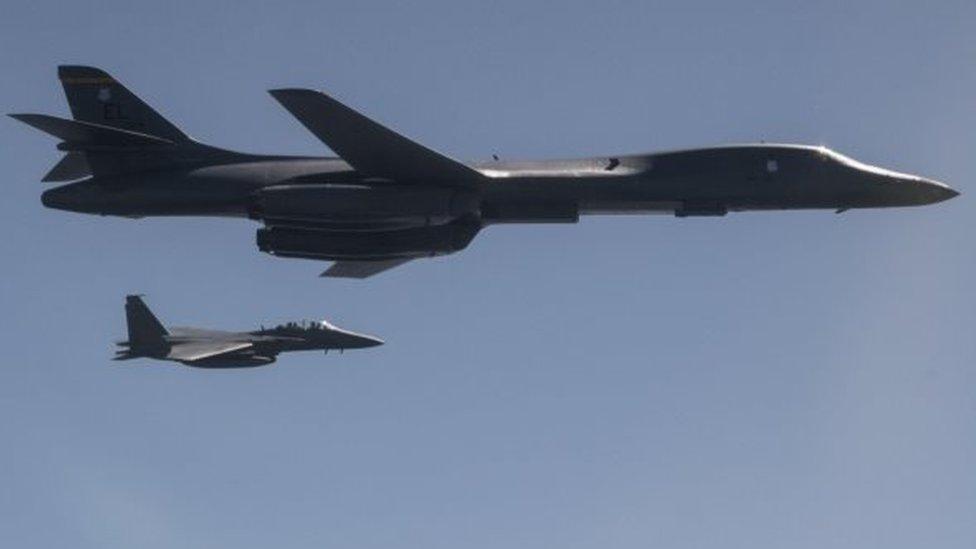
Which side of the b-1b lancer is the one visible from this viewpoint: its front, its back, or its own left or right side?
right
